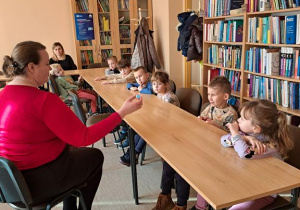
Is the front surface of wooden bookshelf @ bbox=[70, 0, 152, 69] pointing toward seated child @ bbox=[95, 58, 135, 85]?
yes

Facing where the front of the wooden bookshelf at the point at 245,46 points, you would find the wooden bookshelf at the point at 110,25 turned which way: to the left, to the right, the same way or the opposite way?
to the left

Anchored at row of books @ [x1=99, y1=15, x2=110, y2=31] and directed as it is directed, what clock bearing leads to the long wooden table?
The long wooden table is roughly at 12 o'clock from the row of books.

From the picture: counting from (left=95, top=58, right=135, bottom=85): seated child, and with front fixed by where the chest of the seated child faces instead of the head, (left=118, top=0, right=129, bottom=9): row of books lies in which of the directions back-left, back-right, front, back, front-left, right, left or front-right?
back-right

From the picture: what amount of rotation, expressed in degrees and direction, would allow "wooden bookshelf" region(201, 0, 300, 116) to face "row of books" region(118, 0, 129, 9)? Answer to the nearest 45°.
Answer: approximately 90° to its right

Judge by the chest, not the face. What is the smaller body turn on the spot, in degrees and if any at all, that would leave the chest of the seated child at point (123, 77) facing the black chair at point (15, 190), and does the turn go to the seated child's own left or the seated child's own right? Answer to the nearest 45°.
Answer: approximately 45° to the seated child's own left

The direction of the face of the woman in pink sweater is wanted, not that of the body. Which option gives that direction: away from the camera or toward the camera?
away from the camera
